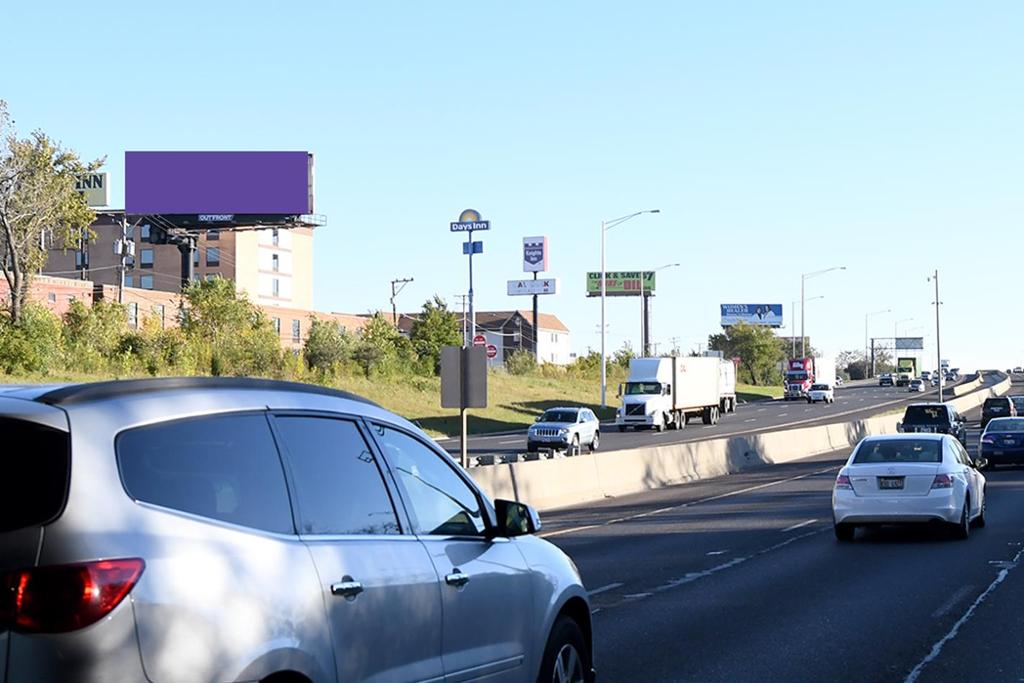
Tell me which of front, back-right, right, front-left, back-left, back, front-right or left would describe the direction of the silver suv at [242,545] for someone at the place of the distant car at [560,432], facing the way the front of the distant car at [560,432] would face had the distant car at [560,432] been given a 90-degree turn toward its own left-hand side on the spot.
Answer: front-right

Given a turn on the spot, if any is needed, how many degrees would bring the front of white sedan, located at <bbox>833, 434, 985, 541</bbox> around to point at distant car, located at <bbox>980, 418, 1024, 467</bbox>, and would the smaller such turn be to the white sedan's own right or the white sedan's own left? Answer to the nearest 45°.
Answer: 0° — it already faces it

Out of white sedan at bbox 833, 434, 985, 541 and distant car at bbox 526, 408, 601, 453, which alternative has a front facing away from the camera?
the white sedan

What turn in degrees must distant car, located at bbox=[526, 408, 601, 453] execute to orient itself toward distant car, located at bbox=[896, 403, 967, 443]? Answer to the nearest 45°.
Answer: approximately 135° to its left

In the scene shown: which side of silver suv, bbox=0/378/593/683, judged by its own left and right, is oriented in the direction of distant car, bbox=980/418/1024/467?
front

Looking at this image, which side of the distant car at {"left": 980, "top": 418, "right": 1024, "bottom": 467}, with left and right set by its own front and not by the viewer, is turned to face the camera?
back

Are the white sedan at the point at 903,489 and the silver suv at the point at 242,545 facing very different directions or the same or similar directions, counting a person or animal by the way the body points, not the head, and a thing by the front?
same or similar directions

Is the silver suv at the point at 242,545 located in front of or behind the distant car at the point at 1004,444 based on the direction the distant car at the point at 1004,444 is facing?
behind

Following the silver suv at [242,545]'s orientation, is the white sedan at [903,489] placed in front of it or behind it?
in front

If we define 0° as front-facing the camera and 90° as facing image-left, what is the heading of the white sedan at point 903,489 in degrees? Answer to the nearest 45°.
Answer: approximately 180°

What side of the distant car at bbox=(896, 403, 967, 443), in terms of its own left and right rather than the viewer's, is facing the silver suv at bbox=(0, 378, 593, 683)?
back

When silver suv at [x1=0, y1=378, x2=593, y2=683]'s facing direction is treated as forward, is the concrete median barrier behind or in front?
in front

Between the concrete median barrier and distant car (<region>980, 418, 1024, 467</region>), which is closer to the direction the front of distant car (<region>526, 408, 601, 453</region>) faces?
the concrete median barrier

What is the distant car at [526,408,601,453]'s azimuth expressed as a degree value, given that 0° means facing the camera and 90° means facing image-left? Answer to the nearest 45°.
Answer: approximately 45°

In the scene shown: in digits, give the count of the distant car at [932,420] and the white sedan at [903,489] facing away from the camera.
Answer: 2

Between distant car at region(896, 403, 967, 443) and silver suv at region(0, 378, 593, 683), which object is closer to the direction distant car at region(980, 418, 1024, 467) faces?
the distant car

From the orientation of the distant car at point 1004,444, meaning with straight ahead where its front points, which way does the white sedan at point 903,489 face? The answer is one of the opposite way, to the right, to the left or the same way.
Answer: the same way

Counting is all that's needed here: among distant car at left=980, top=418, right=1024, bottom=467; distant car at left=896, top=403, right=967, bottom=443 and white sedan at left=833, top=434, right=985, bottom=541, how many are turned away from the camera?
3

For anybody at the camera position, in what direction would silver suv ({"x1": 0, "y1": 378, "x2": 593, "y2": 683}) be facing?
facing away from the viewer and to the right of the viewer

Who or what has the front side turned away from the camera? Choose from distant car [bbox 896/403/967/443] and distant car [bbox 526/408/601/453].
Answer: distant car [bbox 896/403/967/443]
